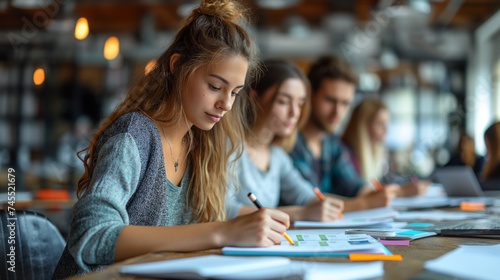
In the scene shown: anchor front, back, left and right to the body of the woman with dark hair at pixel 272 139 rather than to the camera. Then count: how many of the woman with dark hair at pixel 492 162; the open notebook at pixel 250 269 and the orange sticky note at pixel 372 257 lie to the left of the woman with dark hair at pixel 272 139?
1

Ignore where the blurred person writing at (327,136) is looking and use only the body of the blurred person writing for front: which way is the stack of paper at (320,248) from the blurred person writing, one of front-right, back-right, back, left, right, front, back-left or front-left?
front-right

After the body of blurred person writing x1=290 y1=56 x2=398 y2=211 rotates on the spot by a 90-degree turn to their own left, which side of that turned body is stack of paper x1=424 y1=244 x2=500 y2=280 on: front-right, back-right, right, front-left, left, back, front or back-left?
back-right

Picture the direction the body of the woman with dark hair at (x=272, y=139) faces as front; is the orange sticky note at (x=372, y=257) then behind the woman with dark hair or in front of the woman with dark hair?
in front

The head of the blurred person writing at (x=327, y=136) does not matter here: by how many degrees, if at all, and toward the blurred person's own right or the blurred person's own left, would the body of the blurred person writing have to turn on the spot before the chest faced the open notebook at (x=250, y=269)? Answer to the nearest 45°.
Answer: approximately 45° to the blurred person's own right

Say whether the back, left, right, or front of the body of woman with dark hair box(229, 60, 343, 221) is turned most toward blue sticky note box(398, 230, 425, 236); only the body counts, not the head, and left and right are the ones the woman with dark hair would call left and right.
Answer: front

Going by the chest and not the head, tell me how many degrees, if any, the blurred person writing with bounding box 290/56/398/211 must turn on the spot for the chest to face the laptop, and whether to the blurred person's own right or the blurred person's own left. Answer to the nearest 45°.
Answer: approximately 45° to the blurred person's own left

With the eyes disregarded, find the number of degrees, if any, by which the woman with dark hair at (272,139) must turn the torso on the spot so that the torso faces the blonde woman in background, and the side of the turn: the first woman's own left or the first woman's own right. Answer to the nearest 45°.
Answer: approximately 135° to the first woman's own left

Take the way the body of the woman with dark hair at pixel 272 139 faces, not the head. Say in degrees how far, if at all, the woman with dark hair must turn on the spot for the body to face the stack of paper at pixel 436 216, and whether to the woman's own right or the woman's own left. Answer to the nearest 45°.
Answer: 0° — they already face it

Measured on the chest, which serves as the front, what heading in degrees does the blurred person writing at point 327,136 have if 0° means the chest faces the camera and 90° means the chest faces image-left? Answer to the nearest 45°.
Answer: approximately 315°

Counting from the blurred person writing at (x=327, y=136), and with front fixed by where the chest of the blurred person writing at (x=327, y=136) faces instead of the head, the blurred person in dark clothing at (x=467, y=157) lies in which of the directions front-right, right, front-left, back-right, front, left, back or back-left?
left

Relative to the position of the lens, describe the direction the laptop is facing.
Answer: facing away from the viewer and to the right of the viewer

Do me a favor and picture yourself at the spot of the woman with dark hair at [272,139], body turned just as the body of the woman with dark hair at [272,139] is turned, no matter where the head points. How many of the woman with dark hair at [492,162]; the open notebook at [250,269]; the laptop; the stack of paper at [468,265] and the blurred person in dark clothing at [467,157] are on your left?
3

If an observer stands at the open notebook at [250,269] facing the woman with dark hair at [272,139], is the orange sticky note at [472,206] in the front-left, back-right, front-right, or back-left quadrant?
front-right

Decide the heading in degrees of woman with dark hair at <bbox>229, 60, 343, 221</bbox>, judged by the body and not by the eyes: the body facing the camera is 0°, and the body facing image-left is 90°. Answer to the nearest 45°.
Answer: approximately 315°

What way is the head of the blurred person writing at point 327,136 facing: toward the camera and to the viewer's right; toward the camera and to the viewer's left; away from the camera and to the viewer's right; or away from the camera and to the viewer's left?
toward the camera and to the viewer's right

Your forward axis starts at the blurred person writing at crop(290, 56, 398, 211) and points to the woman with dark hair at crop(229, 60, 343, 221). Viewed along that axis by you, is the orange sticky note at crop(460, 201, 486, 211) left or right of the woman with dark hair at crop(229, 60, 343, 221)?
left
